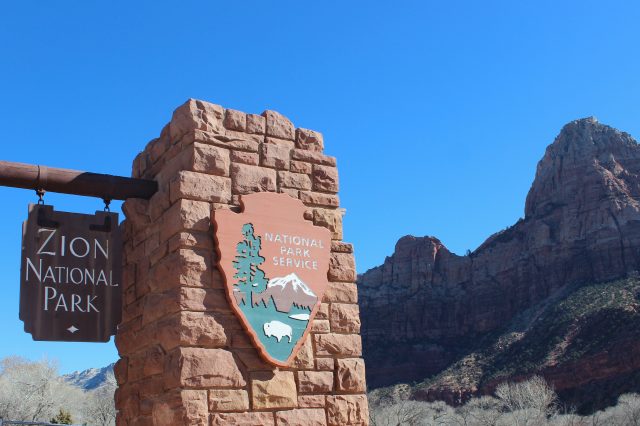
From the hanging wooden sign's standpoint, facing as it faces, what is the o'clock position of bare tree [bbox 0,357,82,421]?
The bare tree is roughly at 6 o'clock from the hanging wooden sign.

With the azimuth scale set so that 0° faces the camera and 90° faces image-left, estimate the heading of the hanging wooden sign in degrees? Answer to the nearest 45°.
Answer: approximately 0°
